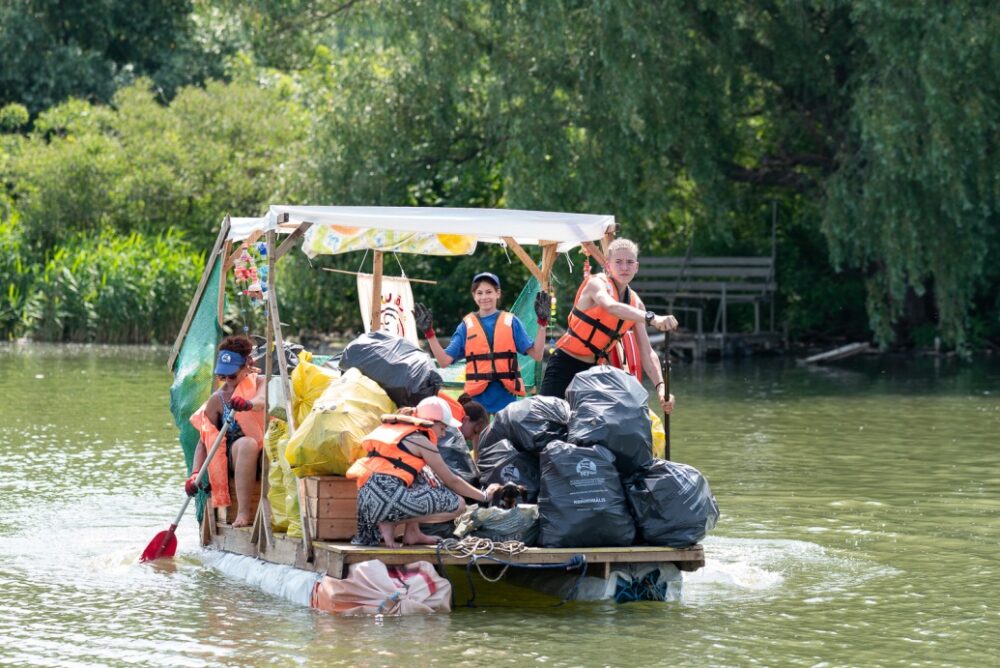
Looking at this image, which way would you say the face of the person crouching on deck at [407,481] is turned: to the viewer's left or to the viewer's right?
to the viewer's right

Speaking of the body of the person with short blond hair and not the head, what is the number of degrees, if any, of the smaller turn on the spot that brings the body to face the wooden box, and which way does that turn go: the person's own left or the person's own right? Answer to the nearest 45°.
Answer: approximately 90° to the person's own right

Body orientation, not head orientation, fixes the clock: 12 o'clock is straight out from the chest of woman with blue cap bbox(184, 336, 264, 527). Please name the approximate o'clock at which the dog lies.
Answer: The dog is roughly at 9 o'clock from the woman with blue cap.

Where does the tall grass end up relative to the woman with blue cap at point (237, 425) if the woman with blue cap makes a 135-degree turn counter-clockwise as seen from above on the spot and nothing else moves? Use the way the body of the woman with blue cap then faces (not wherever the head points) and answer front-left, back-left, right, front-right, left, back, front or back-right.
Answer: left

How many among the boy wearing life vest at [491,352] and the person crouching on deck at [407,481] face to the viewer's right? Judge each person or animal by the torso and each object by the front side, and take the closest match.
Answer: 1

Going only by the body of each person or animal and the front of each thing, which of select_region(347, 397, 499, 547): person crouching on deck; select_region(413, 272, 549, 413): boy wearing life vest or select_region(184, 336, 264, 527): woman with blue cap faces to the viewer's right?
the person crouching on deck

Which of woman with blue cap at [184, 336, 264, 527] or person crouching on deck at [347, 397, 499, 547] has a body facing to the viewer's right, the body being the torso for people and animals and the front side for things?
the person crouching on deck

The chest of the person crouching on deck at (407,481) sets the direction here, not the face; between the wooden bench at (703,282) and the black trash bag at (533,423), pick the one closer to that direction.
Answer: the black trash bag

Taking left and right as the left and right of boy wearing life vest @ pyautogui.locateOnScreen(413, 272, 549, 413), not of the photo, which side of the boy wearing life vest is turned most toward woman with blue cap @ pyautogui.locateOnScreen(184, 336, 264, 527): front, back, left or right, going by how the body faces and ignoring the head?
right

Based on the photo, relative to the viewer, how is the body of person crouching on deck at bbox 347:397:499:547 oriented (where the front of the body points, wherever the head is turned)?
to the viewer's right

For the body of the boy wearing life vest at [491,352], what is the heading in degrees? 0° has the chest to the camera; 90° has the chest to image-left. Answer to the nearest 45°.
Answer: approximately 0°

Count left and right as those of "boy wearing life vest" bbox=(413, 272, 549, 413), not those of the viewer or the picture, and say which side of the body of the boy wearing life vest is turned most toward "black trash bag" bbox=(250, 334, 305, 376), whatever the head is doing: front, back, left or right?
right

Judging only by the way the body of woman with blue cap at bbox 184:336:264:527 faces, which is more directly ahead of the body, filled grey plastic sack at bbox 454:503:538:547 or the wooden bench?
the filled grey plastic sack
